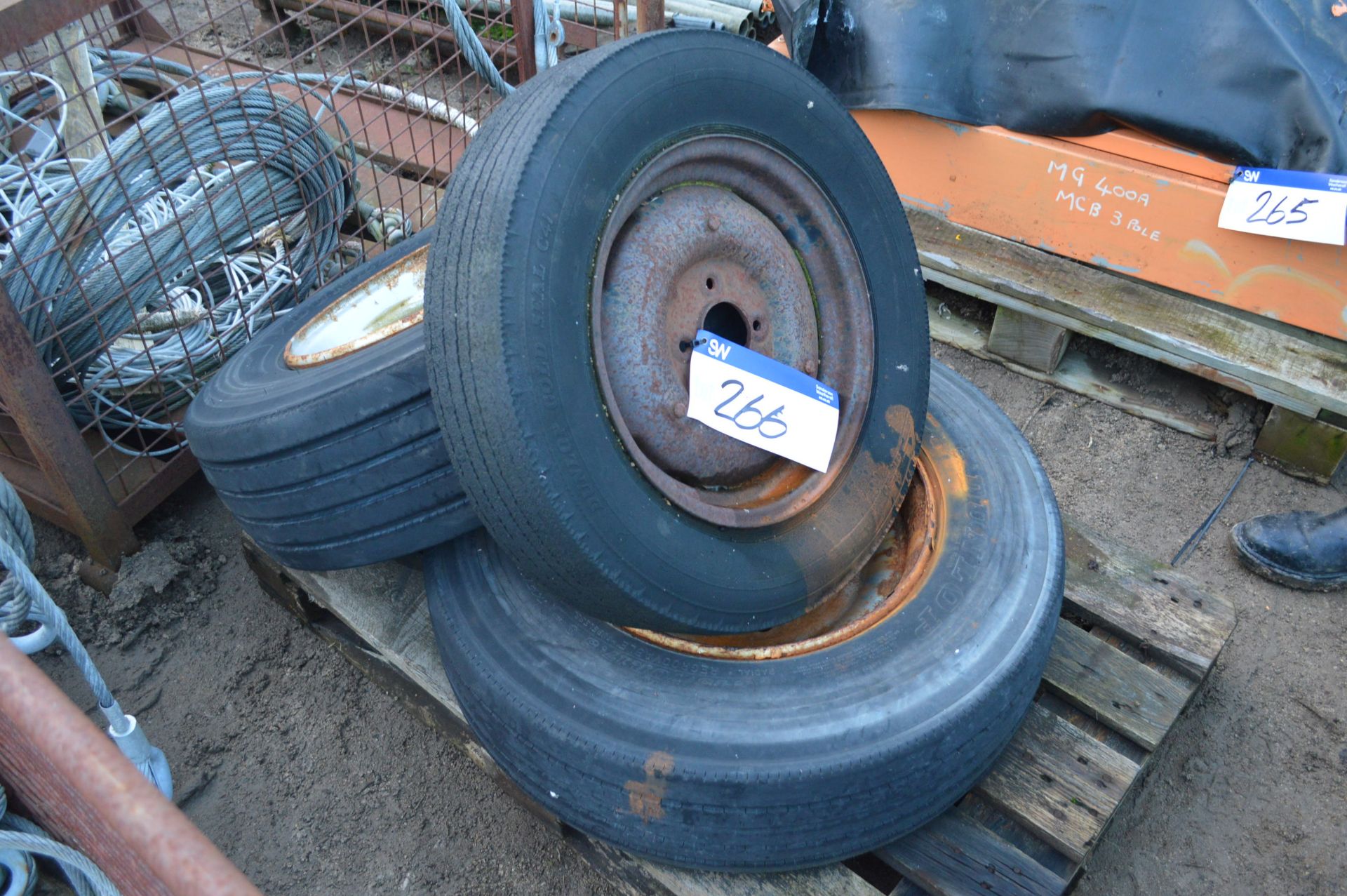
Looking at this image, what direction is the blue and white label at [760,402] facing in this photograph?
toward the camera

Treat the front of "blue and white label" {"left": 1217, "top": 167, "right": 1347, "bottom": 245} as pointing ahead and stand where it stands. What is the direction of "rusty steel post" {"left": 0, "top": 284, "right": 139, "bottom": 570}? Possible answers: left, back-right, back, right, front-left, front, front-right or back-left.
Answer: front-right

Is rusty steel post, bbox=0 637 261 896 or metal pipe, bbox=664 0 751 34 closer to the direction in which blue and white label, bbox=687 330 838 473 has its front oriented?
the rusty steel post

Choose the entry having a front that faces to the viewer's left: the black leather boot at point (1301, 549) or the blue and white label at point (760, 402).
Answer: the black leather boot

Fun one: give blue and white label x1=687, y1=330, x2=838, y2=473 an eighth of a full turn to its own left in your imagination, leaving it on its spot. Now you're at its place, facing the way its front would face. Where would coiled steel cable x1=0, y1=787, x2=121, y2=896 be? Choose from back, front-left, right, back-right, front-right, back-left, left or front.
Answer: right

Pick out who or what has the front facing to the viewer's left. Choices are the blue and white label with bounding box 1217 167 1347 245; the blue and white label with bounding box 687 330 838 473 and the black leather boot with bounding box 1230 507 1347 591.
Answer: the black leather boot

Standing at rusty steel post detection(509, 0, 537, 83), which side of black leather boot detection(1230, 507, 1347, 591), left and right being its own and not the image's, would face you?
front

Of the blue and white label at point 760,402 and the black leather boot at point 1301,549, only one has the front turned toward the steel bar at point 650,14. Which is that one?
the black leather boot

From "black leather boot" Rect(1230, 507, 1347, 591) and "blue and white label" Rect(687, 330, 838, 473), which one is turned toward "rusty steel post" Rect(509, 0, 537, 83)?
the black leather boot

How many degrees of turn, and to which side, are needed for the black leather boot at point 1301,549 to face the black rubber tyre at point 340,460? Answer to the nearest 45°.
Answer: approximately 45° to its left

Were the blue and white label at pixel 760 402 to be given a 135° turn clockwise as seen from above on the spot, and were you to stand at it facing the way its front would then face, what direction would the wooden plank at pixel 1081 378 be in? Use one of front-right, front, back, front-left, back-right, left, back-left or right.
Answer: right

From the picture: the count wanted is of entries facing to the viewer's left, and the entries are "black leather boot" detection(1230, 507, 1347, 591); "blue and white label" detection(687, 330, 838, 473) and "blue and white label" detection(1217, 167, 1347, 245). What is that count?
1

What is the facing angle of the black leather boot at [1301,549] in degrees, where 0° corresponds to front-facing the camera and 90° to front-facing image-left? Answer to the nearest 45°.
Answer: approximately 90°

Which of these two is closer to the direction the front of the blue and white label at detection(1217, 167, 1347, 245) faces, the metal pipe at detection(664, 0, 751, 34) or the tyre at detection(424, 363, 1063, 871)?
the tyre

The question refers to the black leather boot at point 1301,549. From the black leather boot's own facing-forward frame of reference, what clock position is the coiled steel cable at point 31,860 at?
The coiled steel cable is roughly at 10 o'clock from the black leather boot.
